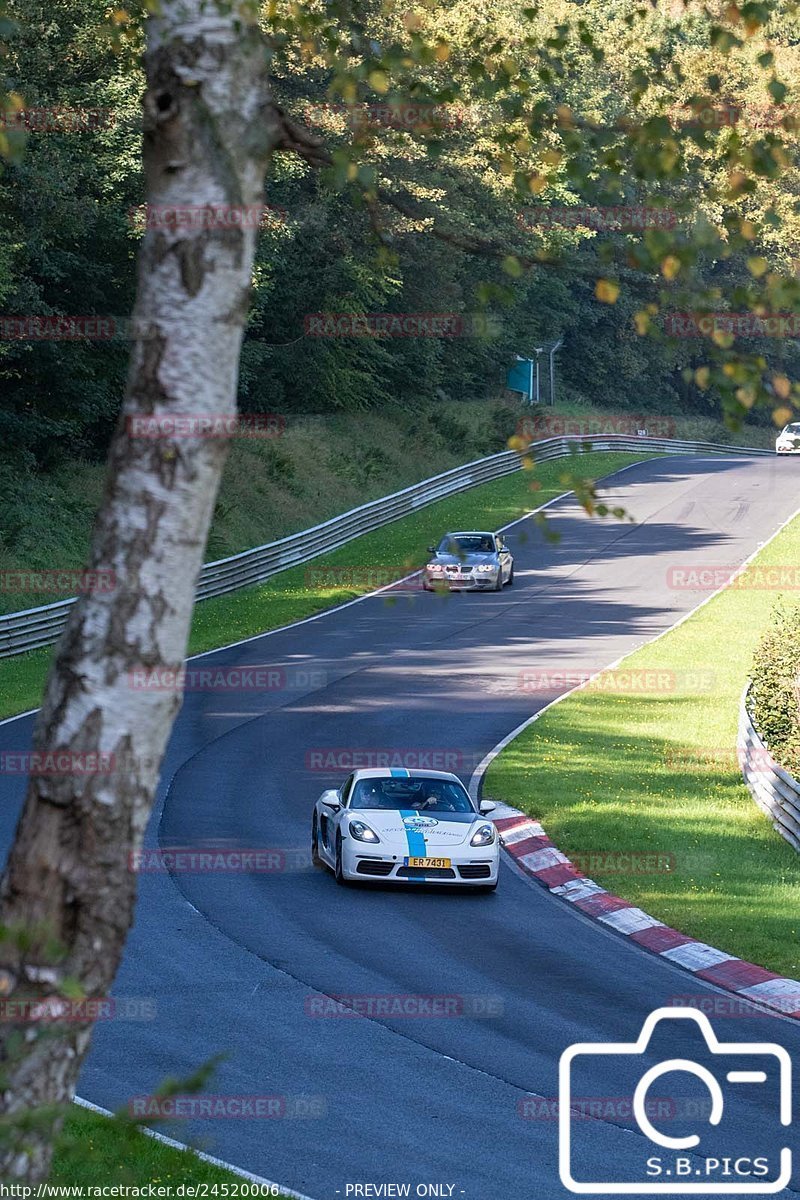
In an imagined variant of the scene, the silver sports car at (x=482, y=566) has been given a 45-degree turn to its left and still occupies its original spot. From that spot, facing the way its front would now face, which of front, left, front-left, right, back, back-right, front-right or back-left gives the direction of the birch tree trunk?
front-right

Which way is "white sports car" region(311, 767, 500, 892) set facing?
toward the camera

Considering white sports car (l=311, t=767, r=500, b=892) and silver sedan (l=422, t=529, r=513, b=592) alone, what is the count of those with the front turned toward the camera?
2

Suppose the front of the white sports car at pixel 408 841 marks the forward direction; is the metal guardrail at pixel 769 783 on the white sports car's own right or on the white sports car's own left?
on the white sports car's own left

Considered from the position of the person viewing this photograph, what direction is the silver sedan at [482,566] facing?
facing the viewer

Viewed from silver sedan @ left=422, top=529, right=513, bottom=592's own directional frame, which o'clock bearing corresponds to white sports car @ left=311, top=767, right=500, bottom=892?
white sports car @ left=311, top=767, right=500, bottom=892 is roughly at 12 o'clock from silver sedan @ left=422, top=529, right=513, bottom=592.

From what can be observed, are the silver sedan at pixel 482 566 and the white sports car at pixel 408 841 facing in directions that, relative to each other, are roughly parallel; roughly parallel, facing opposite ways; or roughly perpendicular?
roughly parallel

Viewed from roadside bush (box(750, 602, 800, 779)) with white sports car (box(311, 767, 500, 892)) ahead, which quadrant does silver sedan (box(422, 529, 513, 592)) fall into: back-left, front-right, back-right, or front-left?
back-right

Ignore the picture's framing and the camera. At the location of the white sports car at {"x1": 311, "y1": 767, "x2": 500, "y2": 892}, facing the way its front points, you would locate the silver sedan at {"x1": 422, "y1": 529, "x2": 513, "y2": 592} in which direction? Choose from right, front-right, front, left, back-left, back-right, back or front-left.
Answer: back

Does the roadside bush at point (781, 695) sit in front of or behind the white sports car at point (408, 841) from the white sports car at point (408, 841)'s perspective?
behind
